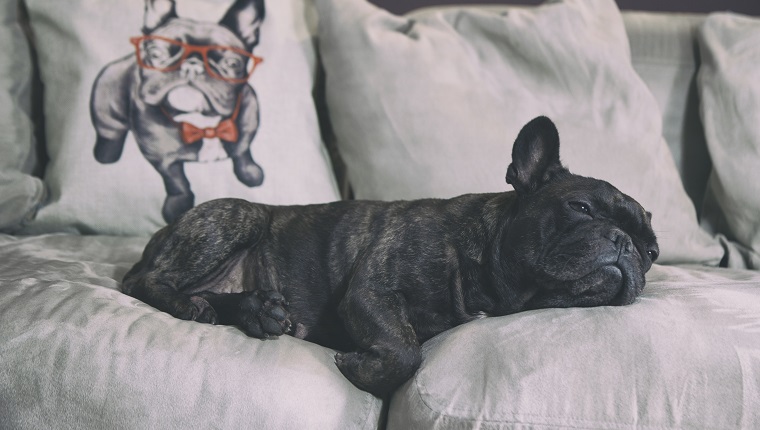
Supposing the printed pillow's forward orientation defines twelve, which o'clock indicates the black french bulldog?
The black french bulldog is roughly at 11 o'clock from the printed pillow.

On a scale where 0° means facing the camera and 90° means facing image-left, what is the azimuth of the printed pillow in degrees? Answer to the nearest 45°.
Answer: approximately 0°

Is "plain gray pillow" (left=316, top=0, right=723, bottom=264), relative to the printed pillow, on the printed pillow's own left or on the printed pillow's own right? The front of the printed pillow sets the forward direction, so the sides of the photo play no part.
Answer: on the printed pillow's own left

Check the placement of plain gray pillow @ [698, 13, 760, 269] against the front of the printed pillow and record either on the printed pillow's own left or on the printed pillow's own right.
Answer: on the printed pillow's own left

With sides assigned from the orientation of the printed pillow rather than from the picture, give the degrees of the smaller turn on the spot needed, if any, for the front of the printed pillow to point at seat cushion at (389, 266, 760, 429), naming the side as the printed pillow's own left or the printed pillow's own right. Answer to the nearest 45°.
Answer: approximately 45° to the printed pillow's own left

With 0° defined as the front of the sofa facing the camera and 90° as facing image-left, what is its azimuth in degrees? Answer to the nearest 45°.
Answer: approximately 0°
